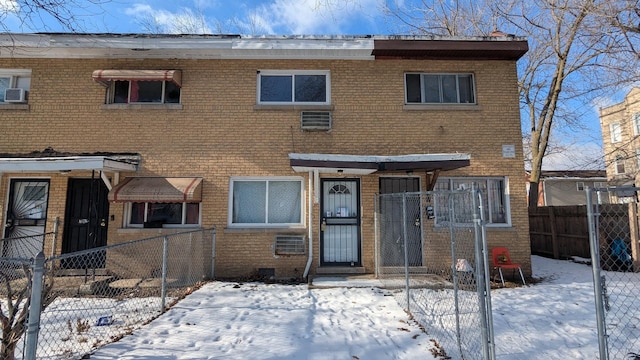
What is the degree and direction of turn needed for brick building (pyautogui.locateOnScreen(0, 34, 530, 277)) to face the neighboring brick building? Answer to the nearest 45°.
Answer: approximately 90° to its left

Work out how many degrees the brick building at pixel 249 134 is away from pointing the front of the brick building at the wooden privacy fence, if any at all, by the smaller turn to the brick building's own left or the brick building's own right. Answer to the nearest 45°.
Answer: approximately 90° to the brick building's own left

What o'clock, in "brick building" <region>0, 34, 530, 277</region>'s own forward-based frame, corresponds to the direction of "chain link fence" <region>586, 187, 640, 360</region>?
The chain link fence is roughly at 10 o'clock from the brick building.

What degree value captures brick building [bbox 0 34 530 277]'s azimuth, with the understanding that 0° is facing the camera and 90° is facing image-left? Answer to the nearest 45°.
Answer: approximately 0°
